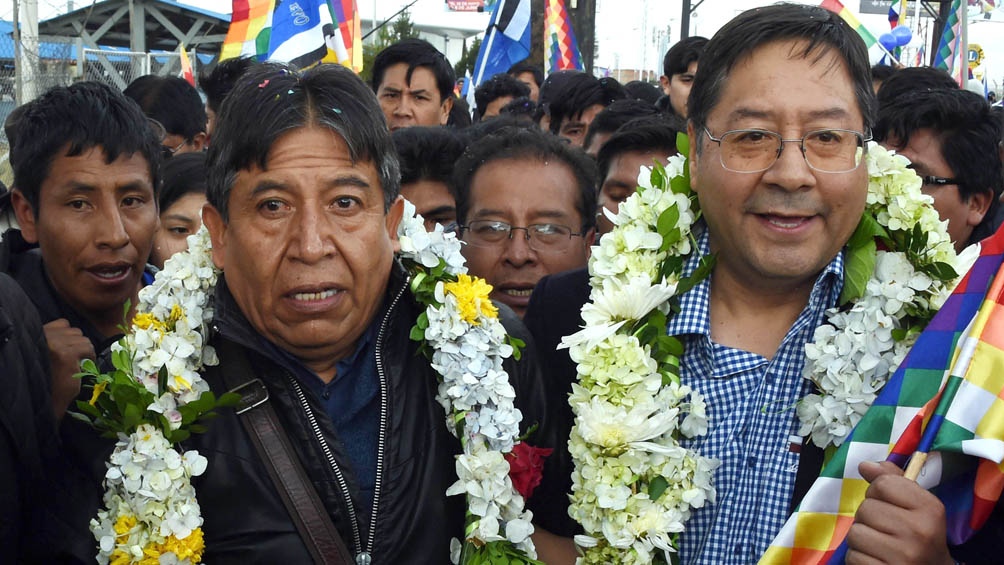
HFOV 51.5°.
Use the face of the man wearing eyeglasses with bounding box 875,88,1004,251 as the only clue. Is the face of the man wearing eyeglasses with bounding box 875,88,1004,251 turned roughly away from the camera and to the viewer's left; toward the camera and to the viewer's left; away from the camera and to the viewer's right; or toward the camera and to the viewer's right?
toward the camera and to the viewer's left

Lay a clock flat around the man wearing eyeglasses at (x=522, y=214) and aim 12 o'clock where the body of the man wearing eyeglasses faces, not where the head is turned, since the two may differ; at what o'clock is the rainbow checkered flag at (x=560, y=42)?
The rainbow checkered flag is roughly at 6 o'clock from the man wearing eyeglasses.

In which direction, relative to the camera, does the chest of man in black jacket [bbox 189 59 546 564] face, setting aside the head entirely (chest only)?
toward the camera

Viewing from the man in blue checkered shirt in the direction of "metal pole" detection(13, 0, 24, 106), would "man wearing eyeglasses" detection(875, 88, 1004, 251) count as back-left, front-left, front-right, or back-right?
front-right

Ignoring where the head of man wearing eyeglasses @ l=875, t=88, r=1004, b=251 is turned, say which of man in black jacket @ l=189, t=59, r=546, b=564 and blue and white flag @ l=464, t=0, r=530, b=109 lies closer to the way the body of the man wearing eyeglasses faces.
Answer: the man in black jacket

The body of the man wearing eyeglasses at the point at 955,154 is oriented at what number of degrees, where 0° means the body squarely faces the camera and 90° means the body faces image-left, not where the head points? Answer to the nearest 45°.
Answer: approximately 45°

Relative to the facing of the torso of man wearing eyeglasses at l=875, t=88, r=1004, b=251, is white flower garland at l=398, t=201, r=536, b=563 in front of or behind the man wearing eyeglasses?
in front

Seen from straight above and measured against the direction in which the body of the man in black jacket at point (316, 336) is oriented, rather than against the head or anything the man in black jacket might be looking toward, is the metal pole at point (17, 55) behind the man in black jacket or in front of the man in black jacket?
behind

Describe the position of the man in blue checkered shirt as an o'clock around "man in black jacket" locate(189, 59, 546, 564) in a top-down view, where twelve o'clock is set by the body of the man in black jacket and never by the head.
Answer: The man in blue checkered shirt is roughly at 9 o'clock from the man in black jacket.

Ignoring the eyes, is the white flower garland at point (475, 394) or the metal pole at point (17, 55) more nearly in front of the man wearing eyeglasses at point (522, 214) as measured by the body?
the white flower garland

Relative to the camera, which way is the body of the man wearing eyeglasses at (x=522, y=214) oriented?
toward the camera

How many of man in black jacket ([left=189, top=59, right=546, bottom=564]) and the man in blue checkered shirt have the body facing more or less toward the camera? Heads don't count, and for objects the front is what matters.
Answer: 2
